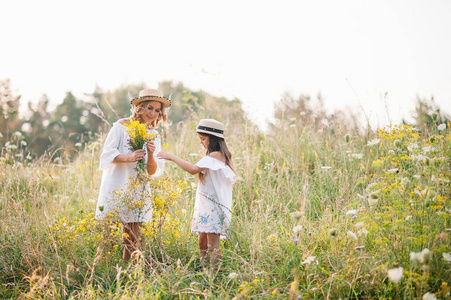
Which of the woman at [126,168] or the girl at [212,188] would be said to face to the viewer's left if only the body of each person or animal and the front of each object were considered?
the girl at [212,188]

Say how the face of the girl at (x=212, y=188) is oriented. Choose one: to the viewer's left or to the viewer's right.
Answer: to the viewer's left

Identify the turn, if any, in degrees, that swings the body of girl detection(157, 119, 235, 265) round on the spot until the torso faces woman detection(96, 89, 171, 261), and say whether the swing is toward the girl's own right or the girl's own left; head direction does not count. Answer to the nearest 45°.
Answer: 0° — they already face them

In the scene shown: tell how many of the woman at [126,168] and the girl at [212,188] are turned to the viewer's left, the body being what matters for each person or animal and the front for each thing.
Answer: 1

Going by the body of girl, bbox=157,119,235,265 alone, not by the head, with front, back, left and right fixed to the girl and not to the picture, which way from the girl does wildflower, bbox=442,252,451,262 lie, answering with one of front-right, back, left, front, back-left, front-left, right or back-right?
back-left

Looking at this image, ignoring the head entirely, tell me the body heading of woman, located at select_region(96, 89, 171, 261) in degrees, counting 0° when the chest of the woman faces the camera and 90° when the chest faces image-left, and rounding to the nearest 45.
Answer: approximately 315°

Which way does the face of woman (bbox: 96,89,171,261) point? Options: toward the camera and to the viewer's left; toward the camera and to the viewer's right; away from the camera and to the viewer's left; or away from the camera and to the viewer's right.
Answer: toward the camera and to the viewer's right

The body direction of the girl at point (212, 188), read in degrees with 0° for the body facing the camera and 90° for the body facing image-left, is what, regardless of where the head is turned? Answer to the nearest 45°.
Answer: approximately 90°
